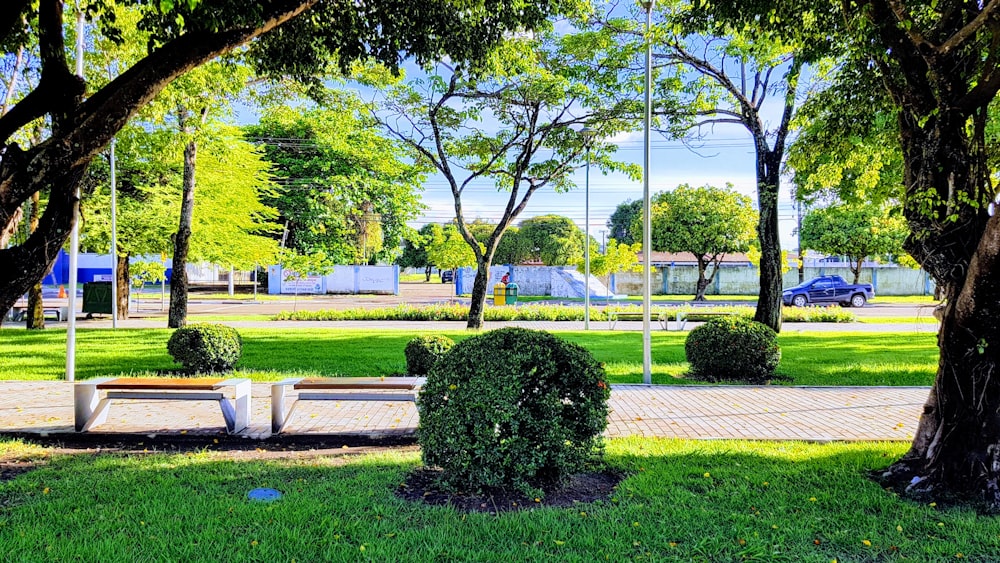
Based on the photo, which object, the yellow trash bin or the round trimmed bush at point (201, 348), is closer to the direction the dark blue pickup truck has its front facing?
the yellow trash bin

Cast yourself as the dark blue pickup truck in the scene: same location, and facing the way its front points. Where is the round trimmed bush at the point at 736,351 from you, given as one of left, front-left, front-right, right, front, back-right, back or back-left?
left

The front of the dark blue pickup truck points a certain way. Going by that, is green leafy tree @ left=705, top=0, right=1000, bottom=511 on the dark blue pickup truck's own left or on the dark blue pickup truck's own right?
on the dark blue pickup truck's own left

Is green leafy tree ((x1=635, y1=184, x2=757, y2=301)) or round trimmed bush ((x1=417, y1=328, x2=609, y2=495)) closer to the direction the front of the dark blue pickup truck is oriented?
the green leafy tree

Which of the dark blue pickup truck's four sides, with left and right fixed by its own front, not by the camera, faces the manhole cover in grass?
left

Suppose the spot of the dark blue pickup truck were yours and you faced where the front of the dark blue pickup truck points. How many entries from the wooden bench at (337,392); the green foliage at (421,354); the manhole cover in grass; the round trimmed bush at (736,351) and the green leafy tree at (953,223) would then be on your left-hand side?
5

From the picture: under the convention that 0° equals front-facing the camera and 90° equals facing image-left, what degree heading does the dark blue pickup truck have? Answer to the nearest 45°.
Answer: approximately 90°

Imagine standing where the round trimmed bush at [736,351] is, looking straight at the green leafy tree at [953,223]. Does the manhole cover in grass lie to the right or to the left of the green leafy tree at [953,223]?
right

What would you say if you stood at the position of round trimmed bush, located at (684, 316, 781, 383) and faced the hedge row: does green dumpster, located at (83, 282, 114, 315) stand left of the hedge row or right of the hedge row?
left

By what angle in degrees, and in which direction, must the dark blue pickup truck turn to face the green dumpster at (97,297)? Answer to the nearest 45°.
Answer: approximately 45° to its left

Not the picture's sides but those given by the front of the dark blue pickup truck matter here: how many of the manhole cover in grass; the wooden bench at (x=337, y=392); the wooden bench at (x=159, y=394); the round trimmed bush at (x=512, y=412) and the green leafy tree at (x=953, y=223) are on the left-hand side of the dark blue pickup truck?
5

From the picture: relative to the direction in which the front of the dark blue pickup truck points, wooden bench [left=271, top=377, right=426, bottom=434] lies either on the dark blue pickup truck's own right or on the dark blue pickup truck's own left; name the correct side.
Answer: on the dark blue pickup truck's own left

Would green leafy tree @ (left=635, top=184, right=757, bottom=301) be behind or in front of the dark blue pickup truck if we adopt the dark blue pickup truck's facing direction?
in front
